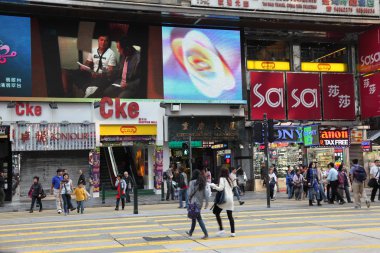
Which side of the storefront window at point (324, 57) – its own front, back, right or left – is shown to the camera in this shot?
front

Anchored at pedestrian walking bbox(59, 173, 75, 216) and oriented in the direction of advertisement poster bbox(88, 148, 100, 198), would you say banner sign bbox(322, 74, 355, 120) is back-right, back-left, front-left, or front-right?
front-right

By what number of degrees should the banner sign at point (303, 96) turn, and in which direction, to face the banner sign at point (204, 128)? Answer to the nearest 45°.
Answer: approximately 45° to its right

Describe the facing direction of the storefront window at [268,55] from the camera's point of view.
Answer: facing the viewer

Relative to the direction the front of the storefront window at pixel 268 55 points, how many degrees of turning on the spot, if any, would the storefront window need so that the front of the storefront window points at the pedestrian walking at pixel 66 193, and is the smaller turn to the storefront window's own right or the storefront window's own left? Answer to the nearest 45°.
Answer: approximately 45° to the storefront window's own right

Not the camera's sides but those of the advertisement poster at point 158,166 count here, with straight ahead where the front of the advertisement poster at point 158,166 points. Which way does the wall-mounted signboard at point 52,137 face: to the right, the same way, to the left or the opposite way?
the same way

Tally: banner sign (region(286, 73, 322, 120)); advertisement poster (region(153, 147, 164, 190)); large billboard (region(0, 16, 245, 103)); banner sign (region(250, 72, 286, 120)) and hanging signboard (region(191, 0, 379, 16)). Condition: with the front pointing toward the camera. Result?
5

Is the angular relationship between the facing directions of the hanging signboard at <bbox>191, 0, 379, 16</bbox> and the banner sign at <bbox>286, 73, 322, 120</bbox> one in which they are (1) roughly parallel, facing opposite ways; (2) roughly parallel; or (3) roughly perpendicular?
roughly parallel

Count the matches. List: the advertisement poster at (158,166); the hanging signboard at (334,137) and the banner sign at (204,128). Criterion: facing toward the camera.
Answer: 3

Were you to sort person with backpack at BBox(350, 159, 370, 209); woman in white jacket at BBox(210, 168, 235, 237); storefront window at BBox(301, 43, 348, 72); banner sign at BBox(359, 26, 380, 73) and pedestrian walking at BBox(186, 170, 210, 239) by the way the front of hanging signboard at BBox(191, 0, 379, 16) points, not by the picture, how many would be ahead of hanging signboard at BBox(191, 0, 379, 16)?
3

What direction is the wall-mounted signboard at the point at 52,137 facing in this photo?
toward the camera

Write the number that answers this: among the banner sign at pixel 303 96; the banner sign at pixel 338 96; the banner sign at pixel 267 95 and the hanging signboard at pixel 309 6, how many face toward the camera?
4
